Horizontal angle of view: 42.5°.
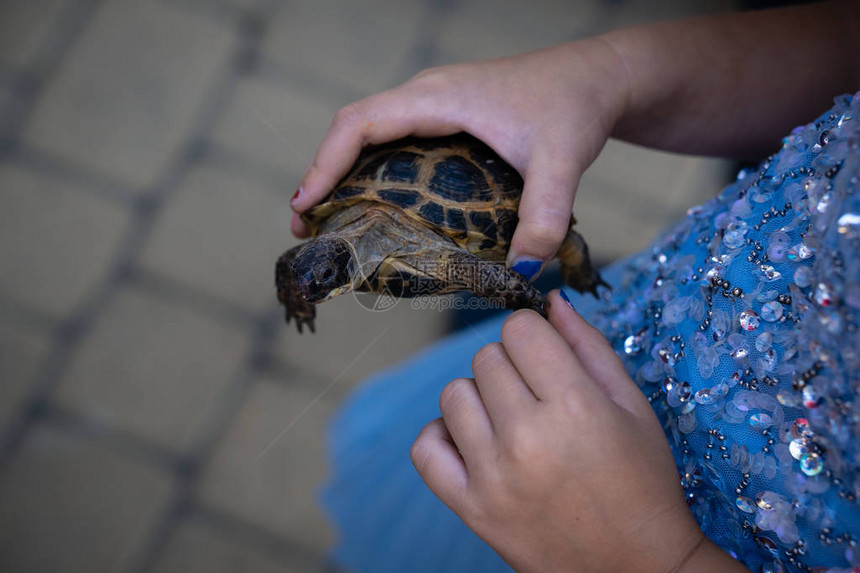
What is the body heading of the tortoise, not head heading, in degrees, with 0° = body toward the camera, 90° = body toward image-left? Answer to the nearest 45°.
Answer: approximately 45°
